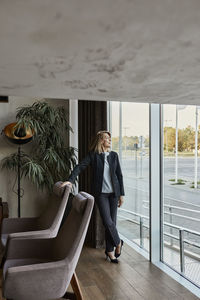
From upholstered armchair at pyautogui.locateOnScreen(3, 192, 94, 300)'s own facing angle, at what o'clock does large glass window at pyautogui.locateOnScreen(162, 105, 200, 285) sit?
The large glass window is roughly at 5 o'clock from the upholstered armchair.

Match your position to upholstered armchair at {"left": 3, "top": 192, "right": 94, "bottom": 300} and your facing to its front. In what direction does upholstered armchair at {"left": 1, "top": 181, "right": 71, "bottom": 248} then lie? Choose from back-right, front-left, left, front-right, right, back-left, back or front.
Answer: right

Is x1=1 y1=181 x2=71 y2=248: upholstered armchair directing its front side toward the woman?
no

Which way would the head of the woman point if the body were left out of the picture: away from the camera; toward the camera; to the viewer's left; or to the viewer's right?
to the viewer's right

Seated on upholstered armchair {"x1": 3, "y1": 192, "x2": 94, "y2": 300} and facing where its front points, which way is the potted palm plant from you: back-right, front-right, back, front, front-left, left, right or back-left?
right

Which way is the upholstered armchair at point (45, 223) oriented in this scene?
to the viewer's left

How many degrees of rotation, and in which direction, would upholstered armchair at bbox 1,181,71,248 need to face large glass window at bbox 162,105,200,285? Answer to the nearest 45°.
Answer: approximately 180°

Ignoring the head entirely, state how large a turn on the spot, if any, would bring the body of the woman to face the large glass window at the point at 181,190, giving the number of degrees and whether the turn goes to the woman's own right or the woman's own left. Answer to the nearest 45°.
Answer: approximately 45° to the woman's own left

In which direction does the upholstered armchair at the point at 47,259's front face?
to the viewer's left

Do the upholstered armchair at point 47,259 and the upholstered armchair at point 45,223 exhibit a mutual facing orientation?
no

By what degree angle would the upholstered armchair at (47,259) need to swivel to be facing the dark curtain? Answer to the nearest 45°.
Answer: approximately 90° to its right

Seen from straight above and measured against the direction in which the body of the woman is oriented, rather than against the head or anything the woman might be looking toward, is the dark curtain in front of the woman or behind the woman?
behind

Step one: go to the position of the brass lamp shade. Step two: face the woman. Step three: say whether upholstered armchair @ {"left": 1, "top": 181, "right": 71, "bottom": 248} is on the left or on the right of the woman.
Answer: right

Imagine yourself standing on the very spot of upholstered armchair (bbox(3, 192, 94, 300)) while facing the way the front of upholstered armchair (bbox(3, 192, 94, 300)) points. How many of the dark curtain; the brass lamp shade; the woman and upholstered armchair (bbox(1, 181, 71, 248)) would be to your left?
0

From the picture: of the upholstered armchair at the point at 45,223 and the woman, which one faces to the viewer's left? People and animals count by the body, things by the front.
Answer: the upholstered armchair

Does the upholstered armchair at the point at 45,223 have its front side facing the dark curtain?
no

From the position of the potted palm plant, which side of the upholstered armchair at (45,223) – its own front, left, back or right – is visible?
right
